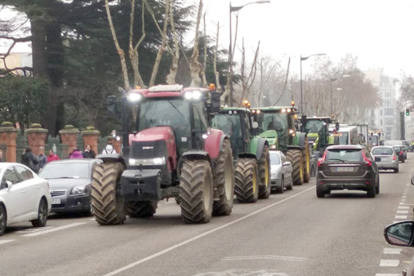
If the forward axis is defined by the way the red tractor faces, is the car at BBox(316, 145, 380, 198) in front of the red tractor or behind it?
behind

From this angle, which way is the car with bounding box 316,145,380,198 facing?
away from the camera

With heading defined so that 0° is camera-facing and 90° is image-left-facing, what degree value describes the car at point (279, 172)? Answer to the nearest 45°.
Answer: approximately 45°

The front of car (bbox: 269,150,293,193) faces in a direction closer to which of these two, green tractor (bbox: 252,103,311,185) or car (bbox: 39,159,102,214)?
the car

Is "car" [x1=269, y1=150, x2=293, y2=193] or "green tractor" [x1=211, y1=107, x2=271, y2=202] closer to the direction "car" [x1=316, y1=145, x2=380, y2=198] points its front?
the car

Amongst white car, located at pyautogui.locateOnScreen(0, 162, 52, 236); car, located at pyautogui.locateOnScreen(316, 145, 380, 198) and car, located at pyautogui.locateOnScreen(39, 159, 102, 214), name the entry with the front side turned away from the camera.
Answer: car, located at pyautogui.locateOnScreen(316, 145, 380, 198)

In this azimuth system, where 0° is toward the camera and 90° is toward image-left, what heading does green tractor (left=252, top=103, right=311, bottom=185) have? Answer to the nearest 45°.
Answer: approximately 45°

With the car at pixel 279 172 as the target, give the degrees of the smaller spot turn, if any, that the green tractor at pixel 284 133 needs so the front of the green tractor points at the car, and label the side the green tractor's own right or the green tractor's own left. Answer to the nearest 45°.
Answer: approximately 45° to the green tractor's own left

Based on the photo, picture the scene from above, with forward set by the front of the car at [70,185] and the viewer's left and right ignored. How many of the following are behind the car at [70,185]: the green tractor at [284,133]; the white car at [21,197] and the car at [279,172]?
2

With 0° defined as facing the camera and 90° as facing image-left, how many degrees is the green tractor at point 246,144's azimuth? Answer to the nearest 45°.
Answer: approximately 45°
